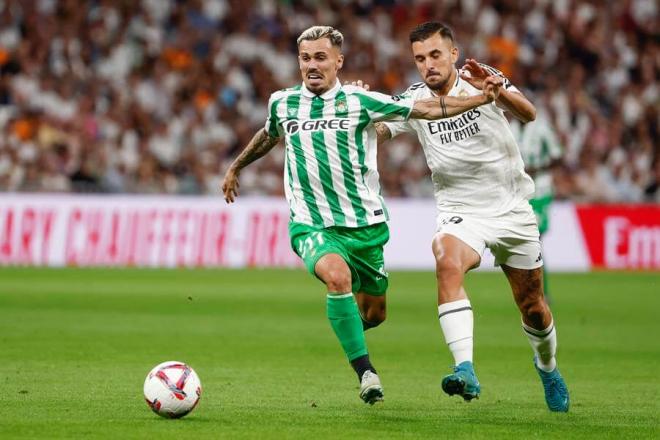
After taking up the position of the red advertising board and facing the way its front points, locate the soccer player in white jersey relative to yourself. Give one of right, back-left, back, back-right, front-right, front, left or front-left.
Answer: front

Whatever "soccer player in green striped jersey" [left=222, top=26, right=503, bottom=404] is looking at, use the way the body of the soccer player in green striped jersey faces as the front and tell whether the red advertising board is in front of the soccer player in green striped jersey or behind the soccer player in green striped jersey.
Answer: behind

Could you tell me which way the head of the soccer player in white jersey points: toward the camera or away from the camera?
toward the camera

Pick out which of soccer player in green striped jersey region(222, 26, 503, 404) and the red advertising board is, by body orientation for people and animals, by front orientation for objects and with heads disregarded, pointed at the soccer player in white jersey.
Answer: the red advertising board

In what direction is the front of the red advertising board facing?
toward the camera

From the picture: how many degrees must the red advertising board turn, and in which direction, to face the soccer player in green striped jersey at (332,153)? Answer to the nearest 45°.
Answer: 0° — it already faces them

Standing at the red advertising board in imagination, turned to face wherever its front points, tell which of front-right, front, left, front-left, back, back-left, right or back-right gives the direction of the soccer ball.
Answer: front

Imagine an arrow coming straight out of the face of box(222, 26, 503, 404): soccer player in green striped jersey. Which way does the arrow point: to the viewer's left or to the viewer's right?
to the viewer's left

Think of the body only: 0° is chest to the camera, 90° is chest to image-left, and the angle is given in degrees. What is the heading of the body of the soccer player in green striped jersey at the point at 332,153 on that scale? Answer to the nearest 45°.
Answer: approximately 0°

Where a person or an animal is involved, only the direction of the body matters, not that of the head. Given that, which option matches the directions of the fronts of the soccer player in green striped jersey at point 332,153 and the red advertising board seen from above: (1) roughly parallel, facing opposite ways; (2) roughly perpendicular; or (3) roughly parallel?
roughly parallel

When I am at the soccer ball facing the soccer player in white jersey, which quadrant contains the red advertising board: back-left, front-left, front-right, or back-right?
front-left

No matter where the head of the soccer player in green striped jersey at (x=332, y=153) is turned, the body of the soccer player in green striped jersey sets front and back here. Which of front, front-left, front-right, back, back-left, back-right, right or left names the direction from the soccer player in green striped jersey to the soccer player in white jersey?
left

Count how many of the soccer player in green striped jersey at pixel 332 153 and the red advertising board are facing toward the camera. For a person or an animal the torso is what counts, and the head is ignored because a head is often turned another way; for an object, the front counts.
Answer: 2
